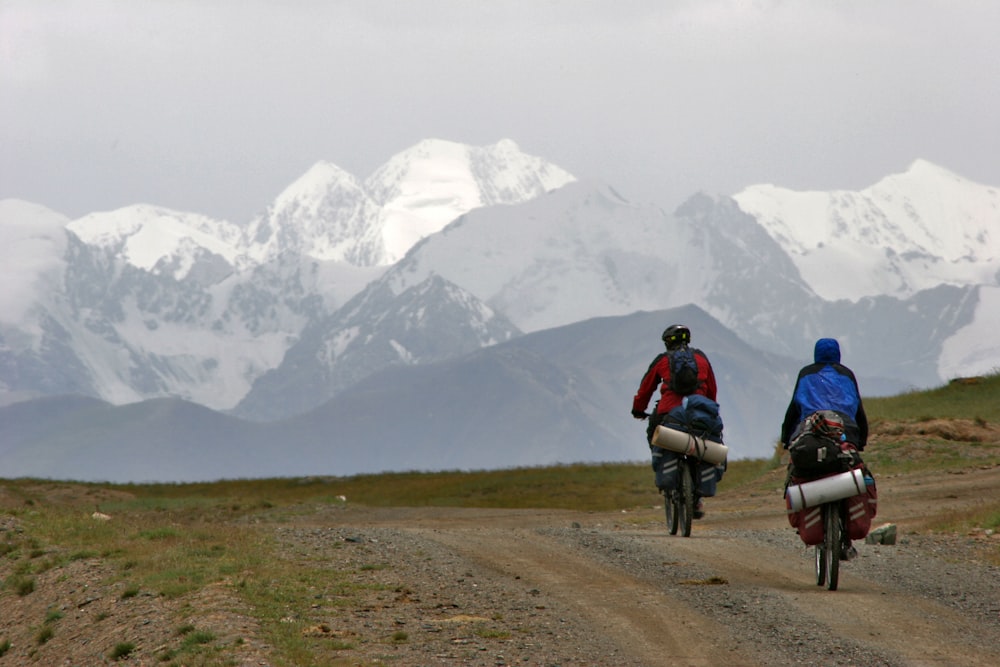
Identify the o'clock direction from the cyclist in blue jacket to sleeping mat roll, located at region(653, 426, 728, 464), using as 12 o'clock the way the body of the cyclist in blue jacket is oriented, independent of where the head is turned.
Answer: The sleeping mat roll is roughly at 11 o'clock from the cyclist in blue jacket.

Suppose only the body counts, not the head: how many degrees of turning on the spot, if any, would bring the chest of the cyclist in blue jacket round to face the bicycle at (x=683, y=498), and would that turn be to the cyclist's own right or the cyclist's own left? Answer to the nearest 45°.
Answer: approximately 45° to the cyclist's own left

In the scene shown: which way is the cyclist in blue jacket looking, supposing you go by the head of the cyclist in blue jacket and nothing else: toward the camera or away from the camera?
away from the camera

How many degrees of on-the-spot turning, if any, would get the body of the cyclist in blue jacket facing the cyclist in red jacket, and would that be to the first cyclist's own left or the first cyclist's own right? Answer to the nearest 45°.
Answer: approximately 45° to the first cyclist's own left

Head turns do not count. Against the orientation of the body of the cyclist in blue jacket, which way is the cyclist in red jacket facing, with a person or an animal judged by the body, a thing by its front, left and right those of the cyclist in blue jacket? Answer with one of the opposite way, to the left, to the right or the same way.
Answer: the same way

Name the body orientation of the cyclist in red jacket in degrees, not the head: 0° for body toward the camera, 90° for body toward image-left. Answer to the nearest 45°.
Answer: approximately 180°

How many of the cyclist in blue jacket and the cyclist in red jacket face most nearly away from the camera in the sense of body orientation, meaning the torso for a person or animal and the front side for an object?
2

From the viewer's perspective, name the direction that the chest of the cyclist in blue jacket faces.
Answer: away from the camera
